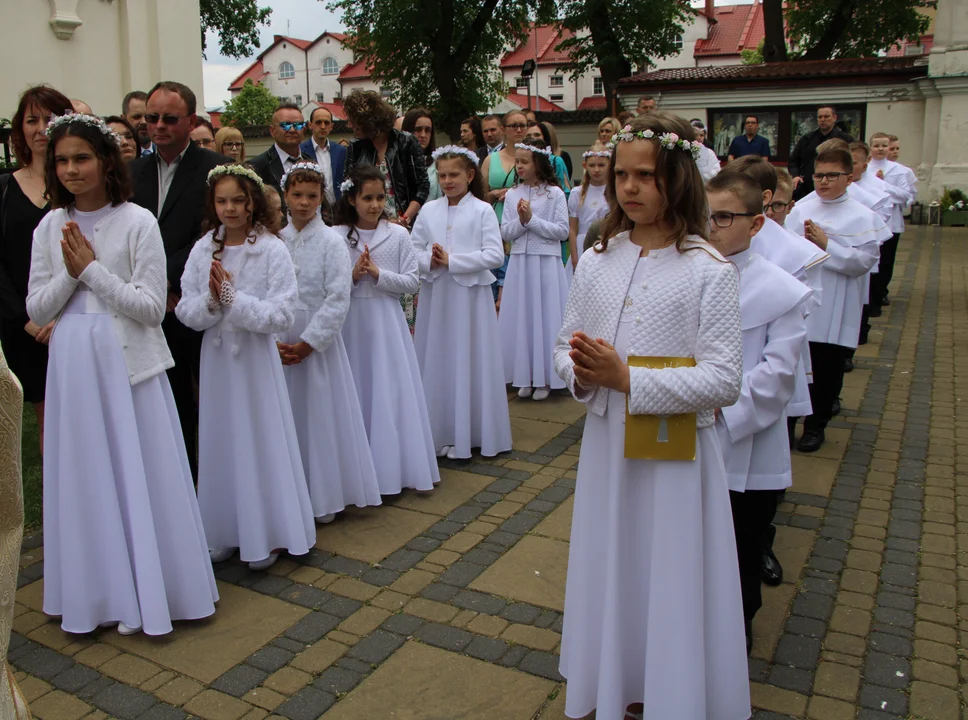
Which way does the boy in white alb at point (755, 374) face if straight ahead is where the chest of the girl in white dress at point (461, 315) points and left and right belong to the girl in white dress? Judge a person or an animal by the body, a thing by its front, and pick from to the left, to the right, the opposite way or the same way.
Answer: the same way

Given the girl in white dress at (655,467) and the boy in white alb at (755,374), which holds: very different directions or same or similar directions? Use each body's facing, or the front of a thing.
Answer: same or similar directions

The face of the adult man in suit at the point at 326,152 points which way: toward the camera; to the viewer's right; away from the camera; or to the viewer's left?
toward the camera

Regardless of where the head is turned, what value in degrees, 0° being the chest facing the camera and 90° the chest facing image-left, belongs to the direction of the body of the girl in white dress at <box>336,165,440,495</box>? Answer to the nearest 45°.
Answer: approximately 45°

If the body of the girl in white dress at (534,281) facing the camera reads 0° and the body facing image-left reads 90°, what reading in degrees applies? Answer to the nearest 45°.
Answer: approximately 45°

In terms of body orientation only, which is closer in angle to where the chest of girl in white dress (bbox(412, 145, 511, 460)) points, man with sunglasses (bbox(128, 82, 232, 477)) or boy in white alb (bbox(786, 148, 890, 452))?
the man with sunglasses

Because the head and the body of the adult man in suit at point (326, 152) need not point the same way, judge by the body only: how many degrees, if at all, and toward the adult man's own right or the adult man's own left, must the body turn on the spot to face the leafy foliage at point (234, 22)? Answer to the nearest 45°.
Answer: approximately 180°

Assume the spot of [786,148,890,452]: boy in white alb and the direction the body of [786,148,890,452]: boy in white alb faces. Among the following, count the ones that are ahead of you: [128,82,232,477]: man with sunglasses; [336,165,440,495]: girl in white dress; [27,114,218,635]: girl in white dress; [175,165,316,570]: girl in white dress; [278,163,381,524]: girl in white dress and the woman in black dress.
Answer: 6

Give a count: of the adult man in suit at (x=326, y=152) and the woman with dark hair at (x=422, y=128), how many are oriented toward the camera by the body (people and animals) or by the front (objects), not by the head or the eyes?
2

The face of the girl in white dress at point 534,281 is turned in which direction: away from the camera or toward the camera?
toward the camera

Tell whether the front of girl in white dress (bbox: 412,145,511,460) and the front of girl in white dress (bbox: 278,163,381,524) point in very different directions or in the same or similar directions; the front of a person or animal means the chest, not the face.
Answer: same or similar directions

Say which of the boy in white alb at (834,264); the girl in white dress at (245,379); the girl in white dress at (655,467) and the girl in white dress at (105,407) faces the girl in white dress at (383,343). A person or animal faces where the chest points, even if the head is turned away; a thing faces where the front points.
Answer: the boy in white alb

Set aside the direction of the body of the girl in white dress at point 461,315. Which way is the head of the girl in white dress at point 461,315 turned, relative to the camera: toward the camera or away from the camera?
toward the camera

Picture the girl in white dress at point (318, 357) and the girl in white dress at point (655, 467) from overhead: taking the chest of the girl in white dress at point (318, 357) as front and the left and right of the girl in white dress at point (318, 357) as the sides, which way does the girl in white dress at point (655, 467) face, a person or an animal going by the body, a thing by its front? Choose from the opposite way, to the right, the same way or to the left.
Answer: the same way

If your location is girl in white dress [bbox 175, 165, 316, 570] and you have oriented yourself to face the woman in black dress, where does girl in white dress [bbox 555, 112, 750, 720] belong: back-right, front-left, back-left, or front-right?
back-left

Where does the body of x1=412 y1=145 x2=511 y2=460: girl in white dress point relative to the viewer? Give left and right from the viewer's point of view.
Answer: facing the viewer and to the left of the viewer

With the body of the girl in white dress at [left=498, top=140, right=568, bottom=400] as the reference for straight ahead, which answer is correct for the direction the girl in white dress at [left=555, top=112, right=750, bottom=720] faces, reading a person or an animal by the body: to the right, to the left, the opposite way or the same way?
the same way

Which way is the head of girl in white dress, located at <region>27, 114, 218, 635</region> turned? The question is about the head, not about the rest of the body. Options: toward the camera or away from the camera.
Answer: toward the camera

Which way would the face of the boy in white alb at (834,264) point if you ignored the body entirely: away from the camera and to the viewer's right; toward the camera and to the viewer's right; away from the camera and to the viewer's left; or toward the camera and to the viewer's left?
toward the camera and to the viewer's left
